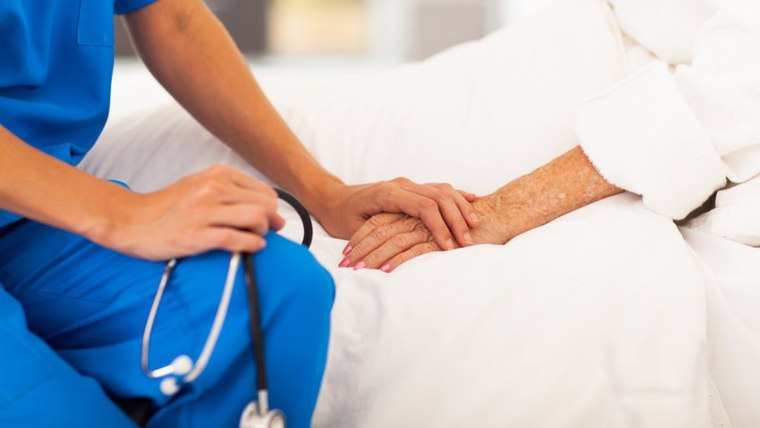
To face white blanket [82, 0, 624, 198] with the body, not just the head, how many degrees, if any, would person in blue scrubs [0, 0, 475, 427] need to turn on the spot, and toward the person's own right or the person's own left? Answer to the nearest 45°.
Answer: approximately 90° to the person's own left

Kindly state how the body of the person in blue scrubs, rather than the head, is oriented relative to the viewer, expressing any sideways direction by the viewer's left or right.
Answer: facing the viewer and to the right of the viewer
